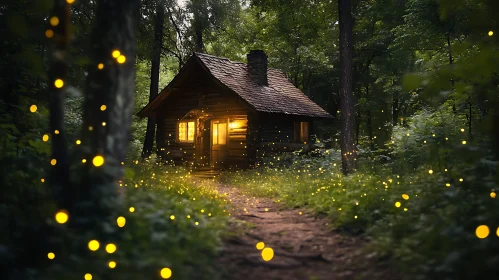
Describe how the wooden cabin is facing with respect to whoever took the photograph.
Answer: facing the viewer and to the left of the viewer

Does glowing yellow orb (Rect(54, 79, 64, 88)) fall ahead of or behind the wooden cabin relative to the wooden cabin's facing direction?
ahead

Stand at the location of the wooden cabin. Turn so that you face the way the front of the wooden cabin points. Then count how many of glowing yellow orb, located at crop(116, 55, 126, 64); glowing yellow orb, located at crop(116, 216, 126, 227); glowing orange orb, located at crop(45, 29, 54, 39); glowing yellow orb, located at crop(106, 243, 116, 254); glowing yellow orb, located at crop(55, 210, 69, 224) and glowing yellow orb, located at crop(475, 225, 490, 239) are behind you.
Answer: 0

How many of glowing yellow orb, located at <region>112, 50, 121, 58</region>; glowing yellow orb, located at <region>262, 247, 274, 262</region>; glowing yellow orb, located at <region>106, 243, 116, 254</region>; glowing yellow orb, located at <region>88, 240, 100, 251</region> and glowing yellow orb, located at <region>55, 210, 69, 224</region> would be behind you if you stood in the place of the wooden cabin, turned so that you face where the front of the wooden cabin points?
0

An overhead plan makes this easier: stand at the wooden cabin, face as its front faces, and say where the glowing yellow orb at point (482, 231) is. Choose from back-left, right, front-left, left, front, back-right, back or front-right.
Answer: front-left

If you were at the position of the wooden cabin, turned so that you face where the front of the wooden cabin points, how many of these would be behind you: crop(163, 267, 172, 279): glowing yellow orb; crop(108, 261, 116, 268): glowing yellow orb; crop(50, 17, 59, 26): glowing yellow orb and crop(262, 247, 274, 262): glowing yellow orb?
0

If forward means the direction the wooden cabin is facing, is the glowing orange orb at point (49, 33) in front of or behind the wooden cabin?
in front

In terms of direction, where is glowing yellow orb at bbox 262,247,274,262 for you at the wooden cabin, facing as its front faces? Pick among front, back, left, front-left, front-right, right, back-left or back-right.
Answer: front-left

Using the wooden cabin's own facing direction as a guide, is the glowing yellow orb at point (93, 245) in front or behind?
in front

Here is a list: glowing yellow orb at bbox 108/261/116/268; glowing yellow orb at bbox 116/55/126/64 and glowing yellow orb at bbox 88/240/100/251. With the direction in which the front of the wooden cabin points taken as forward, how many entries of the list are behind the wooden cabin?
0
